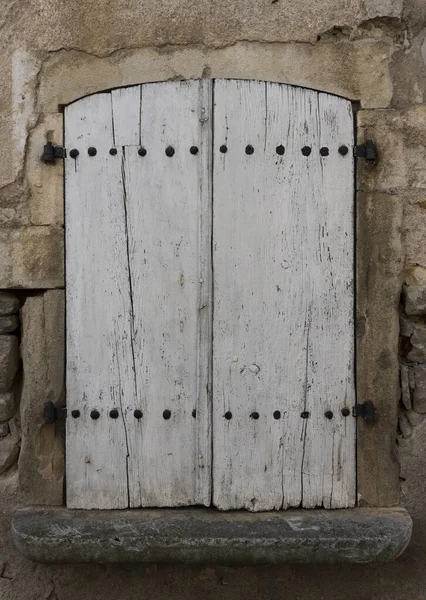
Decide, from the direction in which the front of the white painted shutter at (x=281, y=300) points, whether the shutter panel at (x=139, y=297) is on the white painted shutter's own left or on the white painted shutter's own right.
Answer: on the white painted shutter's own right

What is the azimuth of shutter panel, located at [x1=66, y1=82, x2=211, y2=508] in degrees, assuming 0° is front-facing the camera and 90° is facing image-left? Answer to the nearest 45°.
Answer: approximately 0°

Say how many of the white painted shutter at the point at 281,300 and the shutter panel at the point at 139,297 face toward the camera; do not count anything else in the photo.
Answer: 2

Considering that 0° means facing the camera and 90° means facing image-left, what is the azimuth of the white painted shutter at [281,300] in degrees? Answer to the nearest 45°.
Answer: approximately 0°

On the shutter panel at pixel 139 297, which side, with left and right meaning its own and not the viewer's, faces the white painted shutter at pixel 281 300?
left
